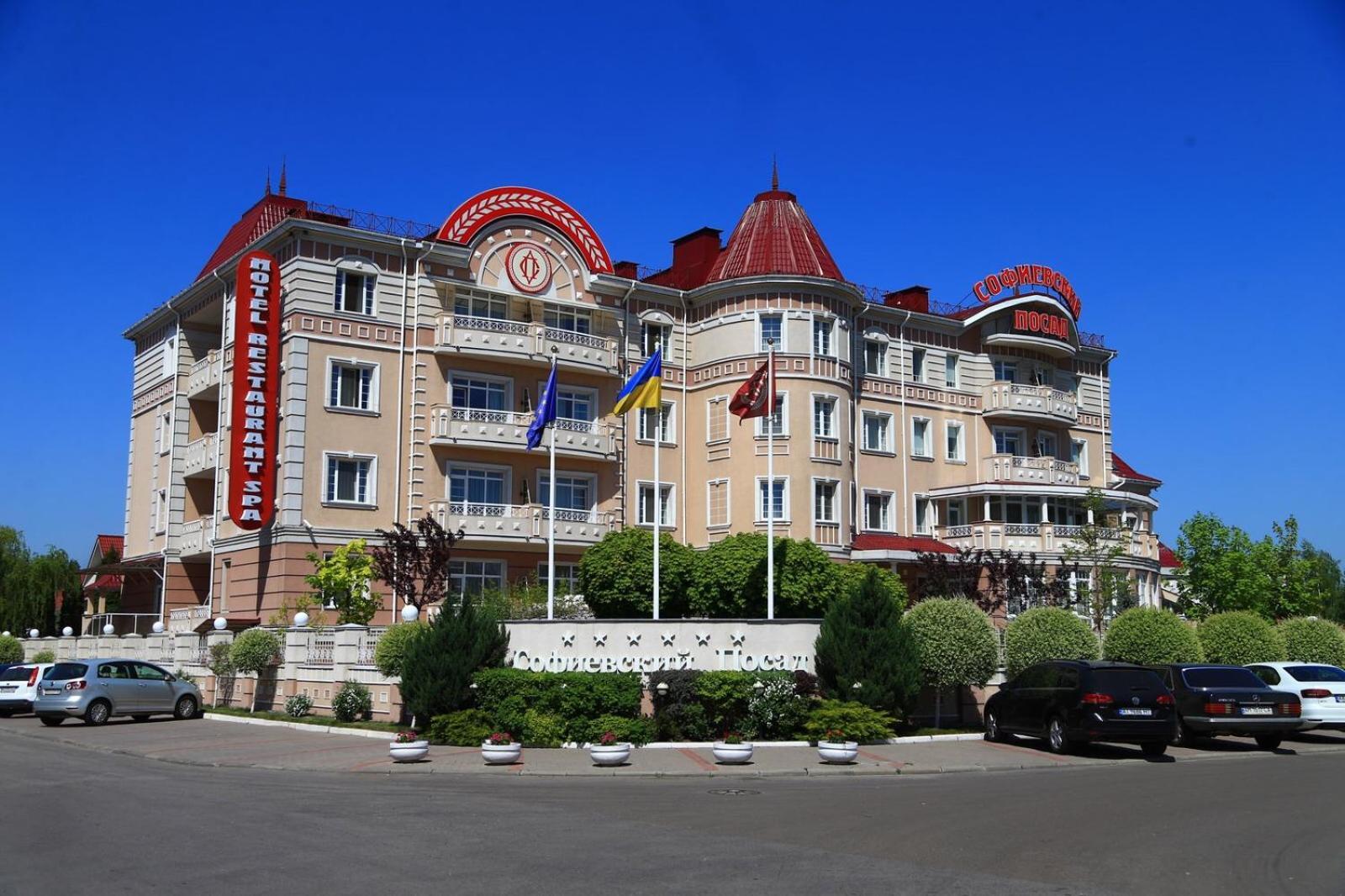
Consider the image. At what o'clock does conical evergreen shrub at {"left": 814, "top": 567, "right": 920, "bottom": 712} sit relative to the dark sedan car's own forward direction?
The conical evergreen shrub is roughly at 10 o'clock from the dark sedan car.

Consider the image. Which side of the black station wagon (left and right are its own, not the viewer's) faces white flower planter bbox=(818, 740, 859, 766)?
left

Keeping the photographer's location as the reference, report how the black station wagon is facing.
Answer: facing away from the viewer and to the left of the viewer

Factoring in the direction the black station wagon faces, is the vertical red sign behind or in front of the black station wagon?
in front

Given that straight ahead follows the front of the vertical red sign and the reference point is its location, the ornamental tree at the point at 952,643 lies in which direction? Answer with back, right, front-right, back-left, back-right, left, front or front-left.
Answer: front-left

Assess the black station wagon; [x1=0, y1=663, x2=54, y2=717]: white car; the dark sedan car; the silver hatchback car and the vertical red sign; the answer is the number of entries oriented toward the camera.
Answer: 1

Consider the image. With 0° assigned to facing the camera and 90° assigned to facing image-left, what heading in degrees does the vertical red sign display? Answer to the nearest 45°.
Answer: approximately 0°

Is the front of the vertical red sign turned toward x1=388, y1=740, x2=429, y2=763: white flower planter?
yes

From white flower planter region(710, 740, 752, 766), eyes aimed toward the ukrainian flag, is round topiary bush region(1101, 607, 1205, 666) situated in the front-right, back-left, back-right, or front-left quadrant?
front-right

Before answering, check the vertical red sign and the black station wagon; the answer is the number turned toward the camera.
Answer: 1

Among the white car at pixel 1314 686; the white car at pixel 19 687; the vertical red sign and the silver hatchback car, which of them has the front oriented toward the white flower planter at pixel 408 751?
the vertical red sign

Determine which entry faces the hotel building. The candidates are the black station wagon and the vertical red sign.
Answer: the black station wagon

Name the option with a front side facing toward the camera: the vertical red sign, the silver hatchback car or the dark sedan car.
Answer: the vertical red sign

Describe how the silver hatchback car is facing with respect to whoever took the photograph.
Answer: facing away from the viewer and to the right of the viewer

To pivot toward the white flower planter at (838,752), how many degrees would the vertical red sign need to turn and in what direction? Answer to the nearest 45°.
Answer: approximately 45° to its left

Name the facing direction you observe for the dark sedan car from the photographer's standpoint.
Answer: facing away from the viewer and to the left of the viewer

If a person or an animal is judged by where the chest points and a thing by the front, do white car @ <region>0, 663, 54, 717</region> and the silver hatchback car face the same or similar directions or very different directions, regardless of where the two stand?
same or similar directions

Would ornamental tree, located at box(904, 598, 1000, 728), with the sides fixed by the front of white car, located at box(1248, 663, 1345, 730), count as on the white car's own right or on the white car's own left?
on the white car's own left

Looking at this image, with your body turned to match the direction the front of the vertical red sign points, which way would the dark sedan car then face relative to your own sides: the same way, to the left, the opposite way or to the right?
the opposite way
